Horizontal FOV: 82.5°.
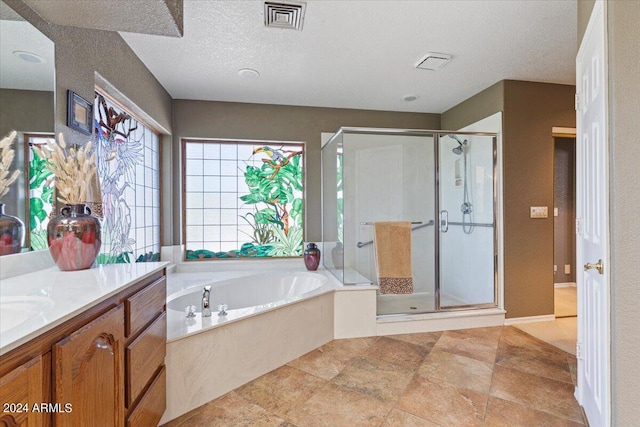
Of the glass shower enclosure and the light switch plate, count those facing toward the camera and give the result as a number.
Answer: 2

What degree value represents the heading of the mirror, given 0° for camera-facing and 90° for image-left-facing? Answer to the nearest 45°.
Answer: approximately 315°

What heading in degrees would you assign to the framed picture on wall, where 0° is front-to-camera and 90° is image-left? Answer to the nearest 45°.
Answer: approximately 315°

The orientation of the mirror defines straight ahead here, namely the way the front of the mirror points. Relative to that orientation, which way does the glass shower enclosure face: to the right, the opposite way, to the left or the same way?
to the right

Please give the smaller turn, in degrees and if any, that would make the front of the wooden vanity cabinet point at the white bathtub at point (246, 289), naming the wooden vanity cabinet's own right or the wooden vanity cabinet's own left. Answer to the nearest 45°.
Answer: approximately 90° to the wooden vanity cabinet's own left

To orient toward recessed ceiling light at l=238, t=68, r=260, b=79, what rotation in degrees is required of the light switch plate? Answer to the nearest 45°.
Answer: approximately 45° to its right

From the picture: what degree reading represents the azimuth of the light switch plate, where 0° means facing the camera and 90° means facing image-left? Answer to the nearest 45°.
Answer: approximately 0°

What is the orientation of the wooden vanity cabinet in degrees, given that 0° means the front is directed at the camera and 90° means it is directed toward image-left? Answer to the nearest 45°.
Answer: approximately 315°
